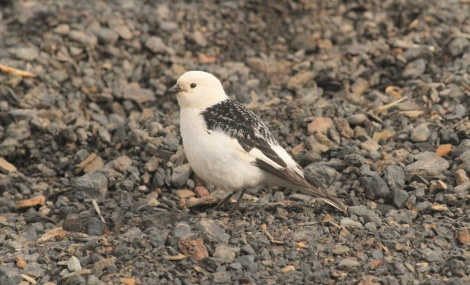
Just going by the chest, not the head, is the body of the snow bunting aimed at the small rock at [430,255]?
no

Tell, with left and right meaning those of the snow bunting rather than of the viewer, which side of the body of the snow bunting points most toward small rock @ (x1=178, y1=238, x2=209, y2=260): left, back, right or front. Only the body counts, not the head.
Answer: left

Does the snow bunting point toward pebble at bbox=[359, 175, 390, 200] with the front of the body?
no

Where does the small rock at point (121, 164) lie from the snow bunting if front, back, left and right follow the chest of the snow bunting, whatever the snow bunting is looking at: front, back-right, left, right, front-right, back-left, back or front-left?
front-right

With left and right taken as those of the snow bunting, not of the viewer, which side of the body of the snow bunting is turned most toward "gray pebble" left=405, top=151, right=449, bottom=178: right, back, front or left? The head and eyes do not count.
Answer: back

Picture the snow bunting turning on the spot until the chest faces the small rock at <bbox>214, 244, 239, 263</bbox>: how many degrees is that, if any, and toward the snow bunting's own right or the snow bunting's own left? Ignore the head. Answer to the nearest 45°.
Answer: approximately 90° to the snow bunting's own left

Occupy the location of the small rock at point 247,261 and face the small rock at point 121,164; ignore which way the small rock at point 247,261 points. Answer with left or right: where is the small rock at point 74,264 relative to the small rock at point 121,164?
left

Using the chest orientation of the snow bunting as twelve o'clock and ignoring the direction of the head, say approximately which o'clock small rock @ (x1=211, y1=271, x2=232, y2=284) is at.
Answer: The small rock is roughly at 9 o'clock from the snow bunting.

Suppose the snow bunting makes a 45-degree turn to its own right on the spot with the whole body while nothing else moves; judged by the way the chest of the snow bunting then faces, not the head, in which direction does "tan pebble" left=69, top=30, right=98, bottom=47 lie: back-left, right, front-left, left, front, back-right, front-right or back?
front

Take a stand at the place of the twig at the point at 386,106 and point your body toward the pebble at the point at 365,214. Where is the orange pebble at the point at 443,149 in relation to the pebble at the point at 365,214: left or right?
left

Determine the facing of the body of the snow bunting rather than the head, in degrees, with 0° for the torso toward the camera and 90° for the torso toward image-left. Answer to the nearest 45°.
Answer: approximately 90°

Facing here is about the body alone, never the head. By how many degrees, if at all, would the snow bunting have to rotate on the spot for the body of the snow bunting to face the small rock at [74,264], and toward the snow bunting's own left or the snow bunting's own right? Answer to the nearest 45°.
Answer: approximately 45° to the snow bunting's own left

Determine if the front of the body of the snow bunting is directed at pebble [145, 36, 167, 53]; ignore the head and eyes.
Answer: no

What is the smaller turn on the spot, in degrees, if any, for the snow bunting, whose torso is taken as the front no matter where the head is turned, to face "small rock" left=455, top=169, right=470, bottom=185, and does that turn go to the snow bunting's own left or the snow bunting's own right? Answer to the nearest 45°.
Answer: approximately 180°

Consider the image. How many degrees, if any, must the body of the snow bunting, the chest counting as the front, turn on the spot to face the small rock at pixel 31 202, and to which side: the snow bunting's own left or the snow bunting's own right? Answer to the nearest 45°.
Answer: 0° — it already faces it
